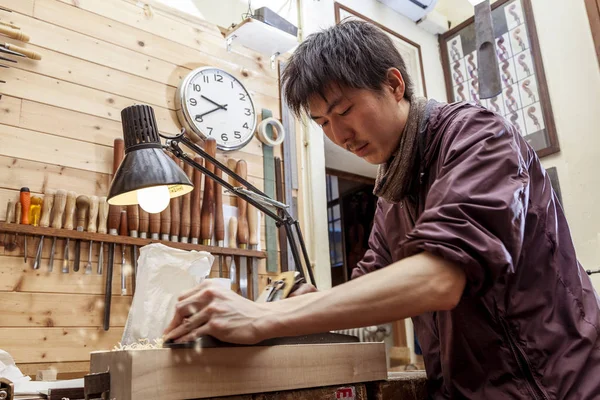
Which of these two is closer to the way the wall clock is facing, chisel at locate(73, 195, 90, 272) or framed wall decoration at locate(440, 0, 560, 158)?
the framed wall decoration

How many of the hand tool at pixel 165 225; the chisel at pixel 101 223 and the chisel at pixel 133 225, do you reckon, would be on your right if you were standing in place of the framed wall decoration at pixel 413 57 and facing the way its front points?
3

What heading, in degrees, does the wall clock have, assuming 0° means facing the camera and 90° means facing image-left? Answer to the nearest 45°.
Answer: approximately 315°

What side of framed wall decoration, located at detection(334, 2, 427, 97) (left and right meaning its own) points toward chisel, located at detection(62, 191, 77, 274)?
right

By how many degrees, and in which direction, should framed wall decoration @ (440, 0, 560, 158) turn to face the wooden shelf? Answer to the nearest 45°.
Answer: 0° — it already faces it

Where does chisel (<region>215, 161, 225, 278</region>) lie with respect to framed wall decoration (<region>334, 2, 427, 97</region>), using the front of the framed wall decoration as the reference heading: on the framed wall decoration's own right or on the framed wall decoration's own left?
on the framed wall decoration's own right

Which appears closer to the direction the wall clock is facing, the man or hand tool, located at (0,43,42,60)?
the man

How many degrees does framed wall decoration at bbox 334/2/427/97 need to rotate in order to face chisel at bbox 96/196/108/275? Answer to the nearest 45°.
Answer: approximately 90° to its right

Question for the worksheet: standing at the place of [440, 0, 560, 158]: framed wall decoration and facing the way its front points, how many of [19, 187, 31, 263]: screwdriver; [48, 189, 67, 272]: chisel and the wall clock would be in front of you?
3

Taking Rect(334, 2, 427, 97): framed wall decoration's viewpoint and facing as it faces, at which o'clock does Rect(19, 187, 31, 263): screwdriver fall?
The screwdriver is roughly at 3 o'clock from the framed wall decoration.
